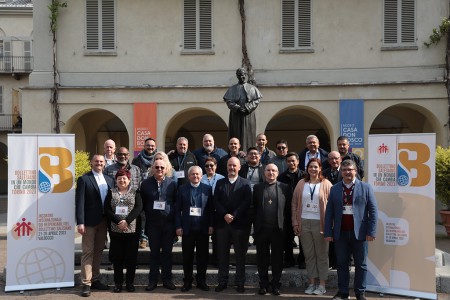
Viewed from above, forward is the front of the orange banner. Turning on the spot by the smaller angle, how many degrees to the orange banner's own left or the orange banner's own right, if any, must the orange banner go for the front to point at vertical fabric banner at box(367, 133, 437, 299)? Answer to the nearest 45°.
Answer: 0° — it already faces it

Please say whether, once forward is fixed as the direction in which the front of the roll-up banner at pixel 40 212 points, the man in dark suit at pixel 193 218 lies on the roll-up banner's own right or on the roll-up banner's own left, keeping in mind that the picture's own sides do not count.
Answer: on the roll-up banner's own left

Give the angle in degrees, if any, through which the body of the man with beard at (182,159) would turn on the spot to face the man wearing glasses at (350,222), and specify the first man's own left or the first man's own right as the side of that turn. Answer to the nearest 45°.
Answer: approximately 45° to the first man's own left

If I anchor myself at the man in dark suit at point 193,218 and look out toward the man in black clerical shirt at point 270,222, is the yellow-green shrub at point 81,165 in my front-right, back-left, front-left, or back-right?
back-left

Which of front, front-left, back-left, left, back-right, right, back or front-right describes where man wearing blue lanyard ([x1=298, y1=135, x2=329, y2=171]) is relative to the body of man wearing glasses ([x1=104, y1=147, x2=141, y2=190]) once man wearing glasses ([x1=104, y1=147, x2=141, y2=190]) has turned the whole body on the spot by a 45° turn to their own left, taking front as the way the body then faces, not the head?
front-left

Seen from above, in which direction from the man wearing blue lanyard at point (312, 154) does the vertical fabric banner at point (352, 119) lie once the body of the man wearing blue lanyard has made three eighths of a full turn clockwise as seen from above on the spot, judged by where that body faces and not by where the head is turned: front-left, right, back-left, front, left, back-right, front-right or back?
front-right

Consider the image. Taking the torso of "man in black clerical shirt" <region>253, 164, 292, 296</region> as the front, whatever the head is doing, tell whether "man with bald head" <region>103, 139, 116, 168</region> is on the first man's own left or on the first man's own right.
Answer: on the first man's own right

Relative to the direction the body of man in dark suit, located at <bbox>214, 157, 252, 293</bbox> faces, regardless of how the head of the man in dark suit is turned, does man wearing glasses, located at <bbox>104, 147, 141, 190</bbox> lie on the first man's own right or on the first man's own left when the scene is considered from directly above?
on the first man's own right

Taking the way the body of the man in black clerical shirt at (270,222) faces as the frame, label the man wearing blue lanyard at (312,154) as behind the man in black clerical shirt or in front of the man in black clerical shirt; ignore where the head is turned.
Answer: behind

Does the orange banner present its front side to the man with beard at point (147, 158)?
yes
